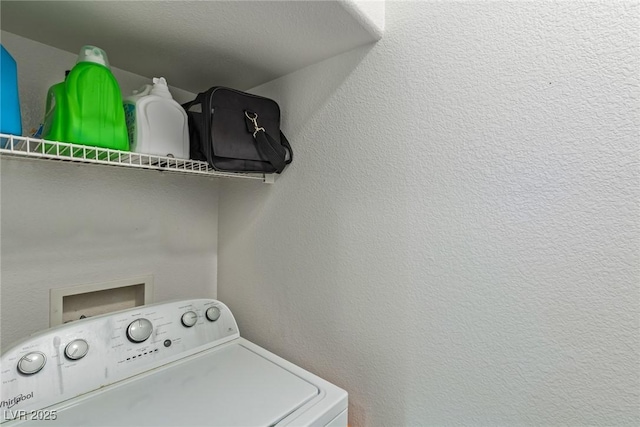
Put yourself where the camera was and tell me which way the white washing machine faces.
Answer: facing the viewer and to the right of the viewer

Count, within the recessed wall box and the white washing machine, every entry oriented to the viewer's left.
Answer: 0

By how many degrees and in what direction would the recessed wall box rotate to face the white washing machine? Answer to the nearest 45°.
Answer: approximately 45° to its right

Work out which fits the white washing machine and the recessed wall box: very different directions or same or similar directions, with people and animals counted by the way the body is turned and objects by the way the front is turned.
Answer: same or similar directions
